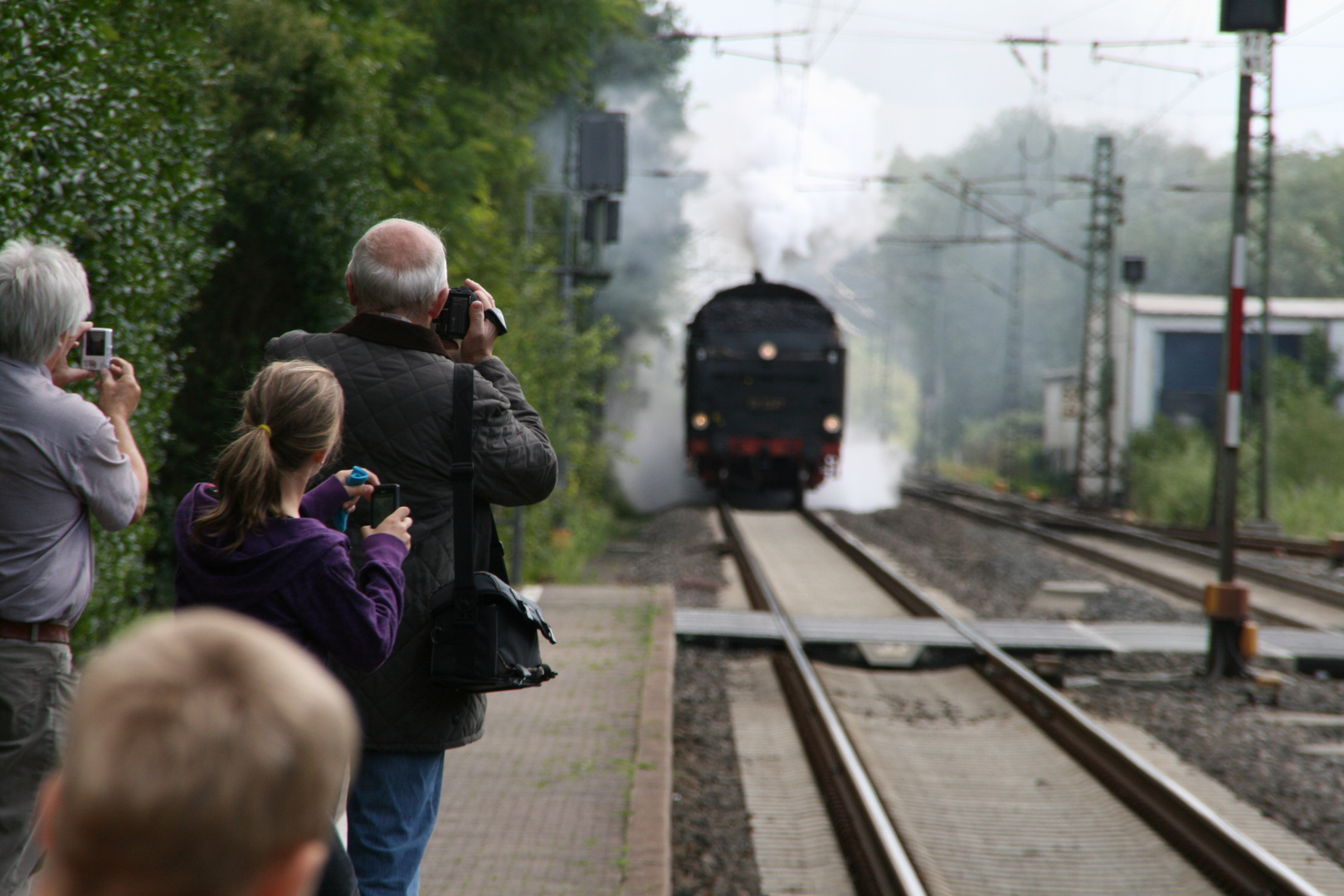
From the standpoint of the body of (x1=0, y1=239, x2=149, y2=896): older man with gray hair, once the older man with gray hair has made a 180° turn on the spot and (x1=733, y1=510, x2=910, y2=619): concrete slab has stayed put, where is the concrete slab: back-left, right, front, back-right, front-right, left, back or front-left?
back

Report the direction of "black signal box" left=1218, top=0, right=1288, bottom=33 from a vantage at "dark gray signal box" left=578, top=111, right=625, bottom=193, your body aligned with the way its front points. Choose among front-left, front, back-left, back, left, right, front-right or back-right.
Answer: back-right

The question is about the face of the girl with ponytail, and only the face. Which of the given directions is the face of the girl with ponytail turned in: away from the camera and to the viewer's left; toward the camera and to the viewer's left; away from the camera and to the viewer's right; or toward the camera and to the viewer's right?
away from the camera and to the viewer's right

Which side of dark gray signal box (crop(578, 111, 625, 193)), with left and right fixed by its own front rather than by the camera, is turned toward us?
back

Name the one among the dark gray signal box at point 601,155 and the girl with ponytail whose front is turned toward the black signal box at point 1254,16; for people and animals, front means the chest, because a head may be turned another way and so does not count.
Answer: the girl with ponytail

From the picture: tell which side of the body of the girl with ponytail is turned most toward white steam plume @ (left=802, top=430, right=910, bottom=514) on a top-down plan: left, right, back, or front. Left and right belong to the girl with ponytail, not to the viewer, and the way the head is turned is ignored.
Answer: front

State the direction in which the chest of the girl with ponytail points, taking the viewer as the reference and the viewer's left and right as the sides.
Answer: facing away from the viewer and to the right of the viewer

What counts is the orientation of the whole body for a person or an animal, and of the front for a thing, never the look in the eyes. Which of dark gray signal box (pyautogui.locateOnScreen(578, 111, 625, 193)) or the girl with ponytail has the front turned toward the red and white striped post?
the girl with ponytail

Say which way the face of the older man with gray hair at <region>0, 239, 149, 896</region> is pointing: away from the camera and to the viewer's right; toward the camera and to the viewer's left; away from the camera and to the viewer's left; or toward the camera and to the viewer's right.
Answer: away from the camera and to the viewer's right

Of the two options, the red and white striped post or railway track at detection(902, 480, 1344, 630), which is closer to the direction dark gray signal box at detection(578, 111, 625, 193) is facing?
the railway track

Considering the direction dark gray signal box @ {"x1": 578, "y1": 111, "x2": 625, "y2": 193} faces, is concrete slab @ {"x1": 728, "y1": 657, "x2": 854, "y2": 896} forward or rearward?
rearward

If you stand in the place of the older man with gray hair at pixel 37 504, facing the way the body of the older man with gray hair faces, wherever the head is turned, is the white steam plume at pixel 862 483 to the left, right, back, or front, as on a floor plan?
front

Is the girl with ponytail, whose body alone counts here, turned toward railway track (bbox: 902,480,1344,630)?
yes

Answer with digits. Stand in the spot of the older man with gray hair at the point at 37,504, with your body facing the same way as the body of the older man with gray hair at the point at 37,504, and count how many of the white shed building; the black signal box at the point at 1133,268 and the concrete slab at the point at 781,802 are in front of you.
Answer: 3

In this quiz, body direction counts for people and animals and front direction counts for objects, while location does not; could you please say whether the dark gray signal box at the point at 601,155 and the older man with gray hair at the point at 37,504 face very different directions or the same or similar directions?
same or similar directions

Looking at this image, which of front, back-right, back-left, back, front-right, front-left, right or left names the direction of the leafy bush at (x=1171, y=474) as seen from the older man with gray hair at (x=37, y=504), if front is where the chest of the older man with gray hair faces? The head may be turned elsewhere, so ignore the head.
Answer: front

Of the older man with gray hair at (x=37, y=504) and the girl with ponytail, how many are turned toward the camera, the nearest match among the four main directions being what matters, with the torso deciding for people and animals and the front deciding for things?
0

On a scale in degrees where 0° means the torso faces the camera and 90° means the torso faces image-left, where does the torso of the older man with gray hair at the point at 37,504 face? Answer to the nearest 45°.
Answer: approximately 225°
